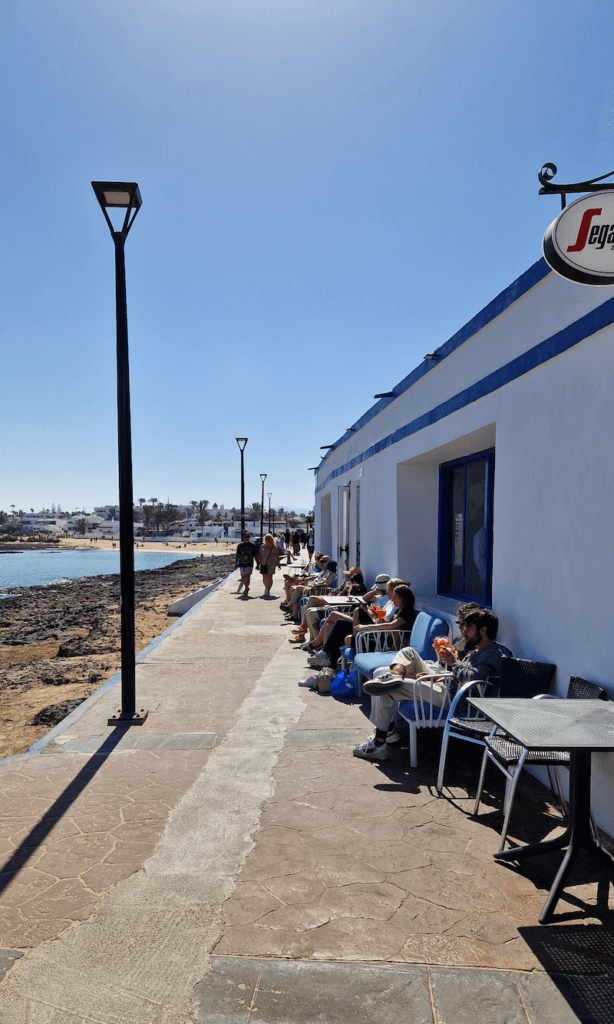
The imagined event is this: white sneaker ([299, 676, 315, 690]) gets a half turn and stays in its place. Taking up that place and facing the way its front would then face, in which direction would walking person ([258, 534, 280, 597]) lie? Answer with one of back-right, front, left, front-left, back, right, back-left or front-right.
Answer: left

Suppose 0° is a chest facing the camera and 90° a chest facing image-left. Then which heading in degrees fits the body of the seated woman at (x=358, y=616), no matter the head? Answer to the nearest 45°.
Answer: approximately 90°

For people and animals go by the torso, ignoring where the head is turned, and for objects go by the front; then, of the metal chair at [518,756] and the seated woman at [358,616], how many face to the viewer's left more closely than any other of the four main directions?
2

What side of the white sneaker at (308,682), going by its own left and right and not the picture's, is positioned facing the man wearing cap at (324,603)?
right

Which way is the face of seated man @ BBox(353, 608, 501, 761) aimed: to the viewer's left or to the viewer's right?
to the viewer's left

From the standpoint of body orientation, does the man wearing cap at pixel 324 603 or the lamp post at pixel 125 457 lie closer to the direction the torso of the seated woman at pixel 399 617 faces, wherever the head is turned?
the lamp post

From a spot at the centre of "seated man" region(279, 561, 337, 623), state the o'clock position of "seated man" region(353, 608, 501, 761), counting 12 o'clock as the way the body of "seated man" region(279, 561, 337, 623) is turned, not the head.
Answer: "seated man" region(353, 608, 501, 761) is roughly at 9 o'clock from "seated man" region(279, 561, 337, 623).

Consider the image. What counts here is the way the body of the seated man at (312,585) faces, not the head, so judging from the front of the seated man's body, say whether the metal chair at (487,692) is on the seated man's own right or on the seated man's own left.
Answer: on the seated man's own left

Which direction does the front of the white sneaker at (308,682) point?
to the viewer's left

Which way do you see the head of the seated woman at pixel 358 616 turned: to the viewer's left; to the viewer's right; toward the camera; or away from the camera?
to the viewer's left

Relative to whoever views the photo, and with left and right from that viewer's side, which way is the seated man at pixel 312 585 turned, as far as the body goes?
facing to the left of the viewer

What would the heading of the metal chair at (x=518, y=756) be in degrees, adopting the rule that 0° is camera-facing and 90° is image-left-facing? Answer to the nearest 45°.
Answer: approximately 90°

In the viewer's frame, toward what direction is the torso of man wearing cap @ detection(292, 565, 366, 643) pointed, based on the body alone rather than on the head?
to the viewer's left
